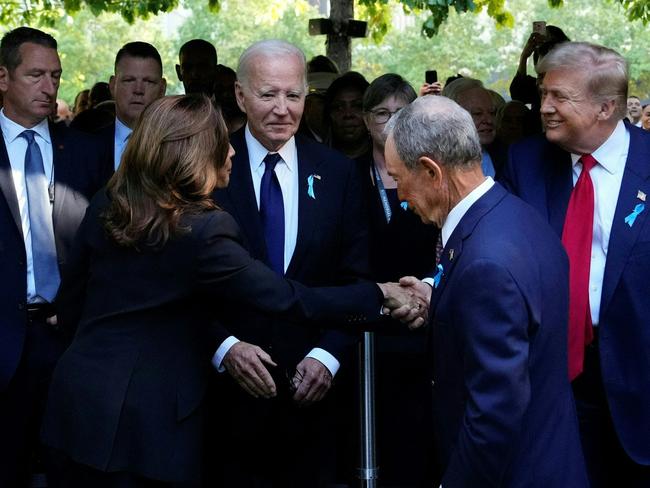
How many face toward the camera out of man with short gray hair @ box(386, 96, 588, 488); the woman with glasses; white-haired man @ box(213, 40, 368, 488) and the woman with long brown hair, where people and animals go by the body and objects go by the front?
2

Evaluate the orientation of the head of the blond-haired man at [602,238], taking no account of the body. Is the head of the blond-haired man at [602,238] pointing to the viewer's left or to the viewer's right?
to the viewer's left

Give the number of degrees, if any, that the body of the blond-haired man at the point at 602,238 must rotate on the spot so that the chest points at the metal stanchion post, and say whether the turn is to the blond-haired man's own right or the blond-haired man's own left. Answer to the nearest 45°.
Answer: approximately 45° to the blond-haired man's own right

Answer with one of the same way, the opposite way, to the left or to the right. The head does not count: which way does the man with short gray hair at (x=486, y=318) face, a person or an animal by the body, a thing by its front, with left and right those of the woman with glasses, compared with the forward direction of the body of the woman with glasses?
to the right

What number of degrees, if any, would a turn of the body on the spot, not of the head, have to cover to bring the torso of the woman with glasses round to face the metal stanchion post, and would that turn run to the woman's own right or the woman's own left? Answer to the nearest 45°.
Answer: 0° — they already face it

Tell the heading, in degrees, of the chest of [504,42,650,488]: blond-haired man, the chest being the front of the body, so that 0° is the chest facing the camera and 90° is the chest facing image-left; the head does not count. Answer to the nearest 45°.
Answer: approximately 45°

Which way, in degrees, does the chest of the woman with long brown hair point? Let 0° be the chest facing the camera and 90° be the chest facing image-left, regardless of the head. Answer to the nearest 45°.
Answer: approximately 225°

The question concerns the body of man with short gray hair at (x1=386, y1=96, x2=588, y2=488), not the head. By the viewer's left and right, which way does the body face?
facing to the left of the viewer
